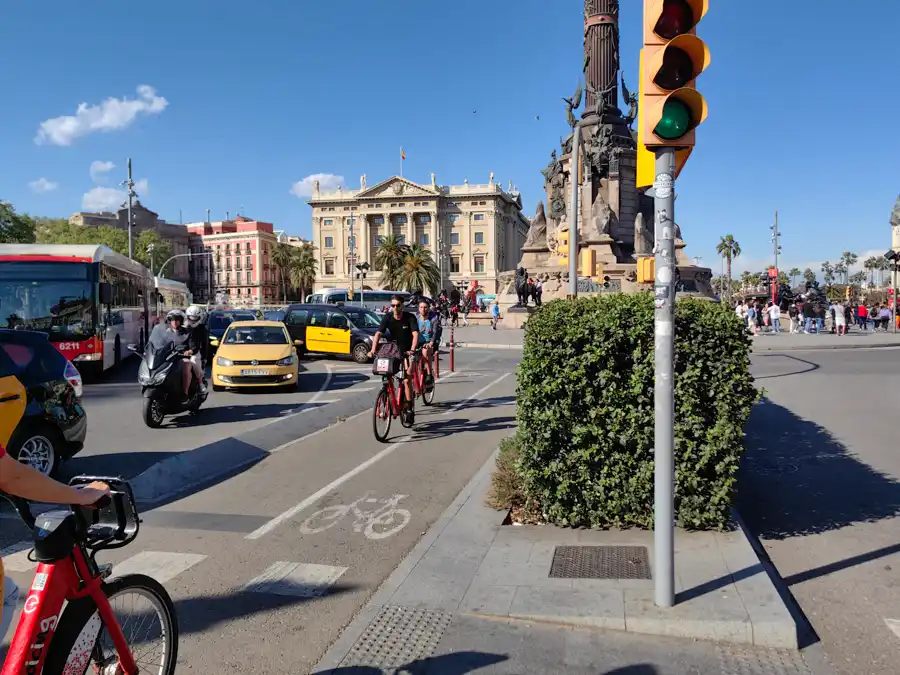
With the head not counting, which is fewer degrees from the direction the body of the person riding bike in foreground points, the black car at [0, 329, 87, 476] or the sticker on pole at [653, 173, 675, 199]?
the sticker on pole

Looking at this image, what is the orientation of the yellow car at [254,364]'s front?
toward the camera

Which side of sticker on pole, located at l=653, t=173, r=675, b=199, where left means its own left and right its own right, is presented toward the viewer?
front

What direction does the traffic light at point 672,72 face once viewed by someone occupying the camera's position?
facing the viewer and to the right of the viewer

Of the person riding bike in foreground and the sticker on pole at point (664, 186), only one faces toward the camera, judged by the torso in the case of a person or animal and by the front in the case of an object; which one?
the sticker on pole

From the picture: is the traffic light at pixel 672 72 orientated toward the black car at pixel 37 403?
no

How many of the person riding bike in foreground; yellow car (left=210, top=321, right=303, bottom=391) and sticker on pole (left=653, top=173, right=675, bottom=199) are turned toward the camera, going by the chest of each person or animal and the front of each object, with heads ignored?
2

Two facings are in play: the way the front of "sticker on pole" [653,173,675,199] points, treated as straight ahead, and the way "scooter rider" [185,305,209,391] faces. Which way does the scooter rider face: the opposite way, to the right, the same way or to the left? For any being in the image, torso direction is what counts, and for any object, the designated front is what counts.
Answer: the same way

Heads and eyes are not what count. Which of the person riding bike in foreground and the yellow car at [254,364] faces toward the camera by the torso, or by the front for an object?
the yellow car

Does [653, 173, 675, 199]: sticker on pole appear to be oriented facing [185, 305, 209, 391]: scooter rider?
no

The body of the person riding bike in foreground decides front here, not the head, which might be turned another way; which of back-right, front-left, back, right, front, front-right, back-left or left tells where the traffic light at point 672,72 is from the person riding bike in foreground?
front

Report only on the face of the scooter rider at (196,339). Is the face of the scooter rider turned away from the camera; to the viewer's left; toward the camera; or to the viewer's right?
toward the camera

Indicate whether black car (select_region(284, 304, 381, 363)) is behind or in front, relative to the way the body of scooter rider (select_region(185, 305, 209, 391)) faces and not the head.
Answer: behind

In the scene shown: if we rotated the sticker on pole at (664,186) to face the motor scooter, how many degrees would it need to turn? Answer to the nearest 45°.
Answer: approximately 135° to its right

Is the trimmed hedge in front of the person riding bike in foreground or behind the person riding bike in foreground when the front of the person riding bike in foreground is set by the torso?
in front
